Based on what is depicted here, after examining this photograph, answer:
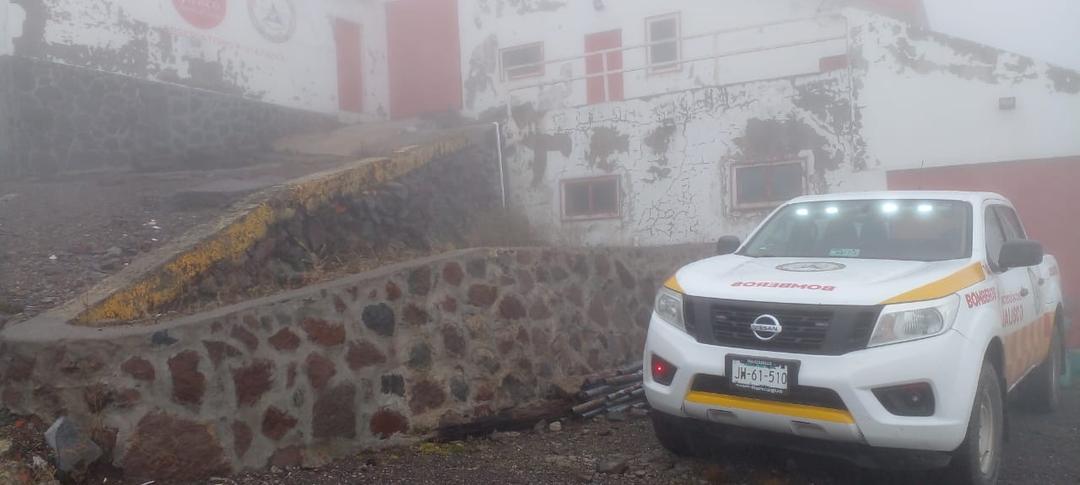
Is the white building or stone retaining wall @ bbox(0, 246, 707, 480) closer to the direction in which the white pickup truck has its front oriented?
the stone retaining wall

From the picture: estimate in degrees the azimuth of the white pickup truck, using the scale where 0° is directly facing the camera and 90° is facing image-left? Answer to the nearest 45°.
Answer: approximately 45°

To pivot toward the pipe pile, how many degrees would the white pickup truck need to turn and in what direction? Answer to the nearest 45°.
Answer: approximately 90° to its right

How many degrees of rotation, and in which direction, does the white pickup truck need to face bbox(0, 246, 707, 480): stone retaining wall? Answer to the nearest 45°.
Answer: approximately 45° to its right
